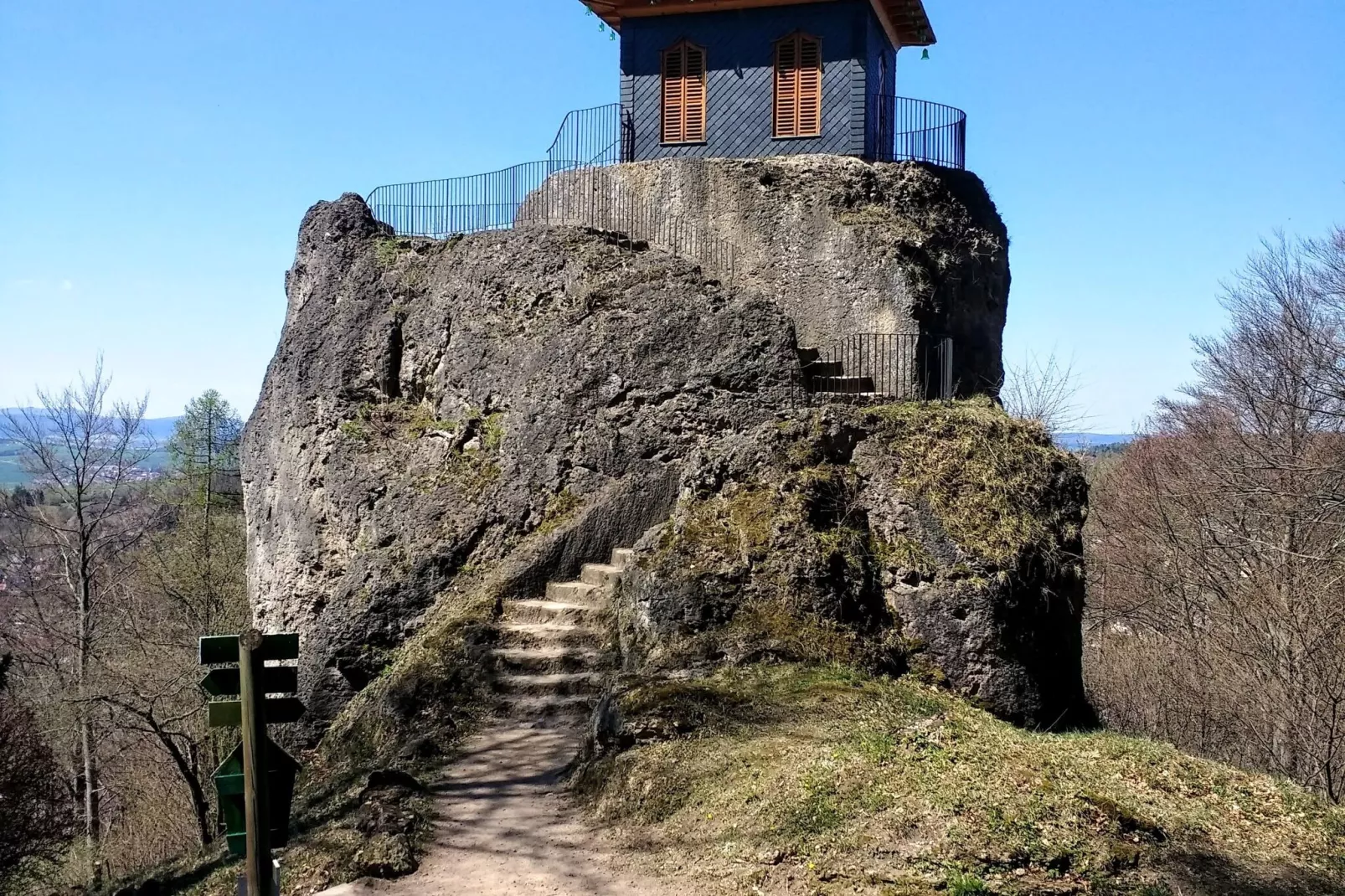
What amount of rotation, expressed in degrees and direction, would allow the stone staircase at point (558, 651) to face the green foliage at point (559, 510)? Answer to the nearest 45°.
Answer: approximately 180°

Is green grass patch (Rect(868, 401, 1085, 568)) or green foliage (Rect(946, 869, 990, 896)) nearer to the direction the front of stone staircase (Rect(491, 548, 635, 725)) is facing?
the green foliage

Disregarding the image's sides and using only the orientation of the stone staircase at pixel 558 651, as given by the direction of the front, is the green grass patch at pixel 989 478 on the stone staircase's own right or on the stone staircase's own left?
on the stone staircase's own left

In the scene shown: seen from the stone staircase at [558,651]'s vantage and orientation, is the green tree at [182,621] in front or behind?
behind

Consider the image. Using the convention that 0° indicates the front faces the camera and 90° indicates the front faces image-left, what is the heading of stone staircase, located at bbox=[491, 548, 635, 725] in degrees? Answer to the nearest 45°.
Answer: approximately 0°
